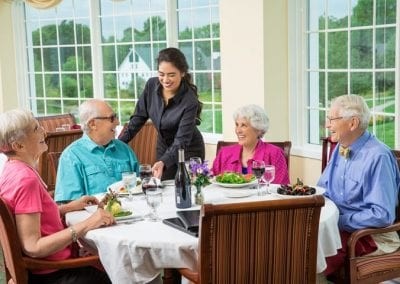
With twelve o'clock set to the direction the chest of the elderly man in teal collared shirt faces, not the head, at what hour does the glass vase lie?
The glass vase is roughly at 12 o'clock from the elderly man in teal collared shirt.

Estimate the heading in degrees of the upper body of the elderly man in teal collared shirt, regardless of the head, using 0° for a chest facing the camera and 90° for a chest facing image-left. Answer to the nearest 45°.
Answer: approximately 315°

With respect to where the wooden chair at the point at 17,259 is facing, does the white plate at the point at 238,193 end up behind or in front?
in front

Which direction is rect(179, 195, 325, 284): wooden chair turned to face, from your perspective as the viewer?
facing away from the viewer and to the left of the viewer

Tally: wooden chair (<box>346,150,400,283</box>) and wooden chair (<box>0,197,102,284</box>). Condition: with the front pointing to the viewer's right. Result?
1

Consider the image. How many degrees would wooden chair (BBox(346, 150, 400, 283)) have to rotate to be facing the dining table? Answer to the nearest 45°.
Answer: approximately 45° to its left

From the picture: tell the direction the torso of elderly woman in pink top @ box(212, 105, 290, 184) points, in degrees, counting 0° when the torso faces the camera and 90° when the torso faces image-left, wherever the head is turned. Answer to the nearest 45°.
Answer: approximately 45°

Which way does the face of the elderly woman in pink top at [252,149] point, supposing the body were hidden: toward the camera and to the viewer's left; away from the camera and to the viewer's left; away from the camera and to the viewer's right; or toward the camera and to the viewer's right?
toward the camera and to the viewer's left

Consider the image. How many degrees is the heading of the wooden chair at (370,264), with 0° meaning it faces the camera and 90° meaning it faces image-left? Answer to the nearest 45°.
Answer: approximately 90°

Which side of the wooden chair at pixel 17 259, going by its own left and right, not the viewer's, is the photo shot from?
right

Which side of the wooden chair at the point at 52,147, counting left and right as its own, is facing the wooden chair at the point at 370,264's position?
front

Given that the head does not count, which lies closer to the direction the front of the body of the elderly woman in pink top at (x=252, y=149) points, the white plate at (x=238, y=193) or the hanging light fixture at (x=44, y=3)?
the white plate

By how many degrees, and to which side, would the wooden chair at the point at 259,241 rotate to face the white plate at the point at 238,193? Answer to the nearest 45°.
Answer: approximately 45° to its right

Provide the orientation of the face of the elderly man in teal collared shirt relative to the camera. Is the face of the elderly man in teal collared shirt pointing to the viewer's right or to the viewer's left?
to the viewer's right

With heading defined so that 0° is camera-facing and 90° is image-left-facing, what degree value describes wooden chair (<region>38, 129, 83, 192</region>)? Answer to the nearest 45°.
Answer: approximately 315°
